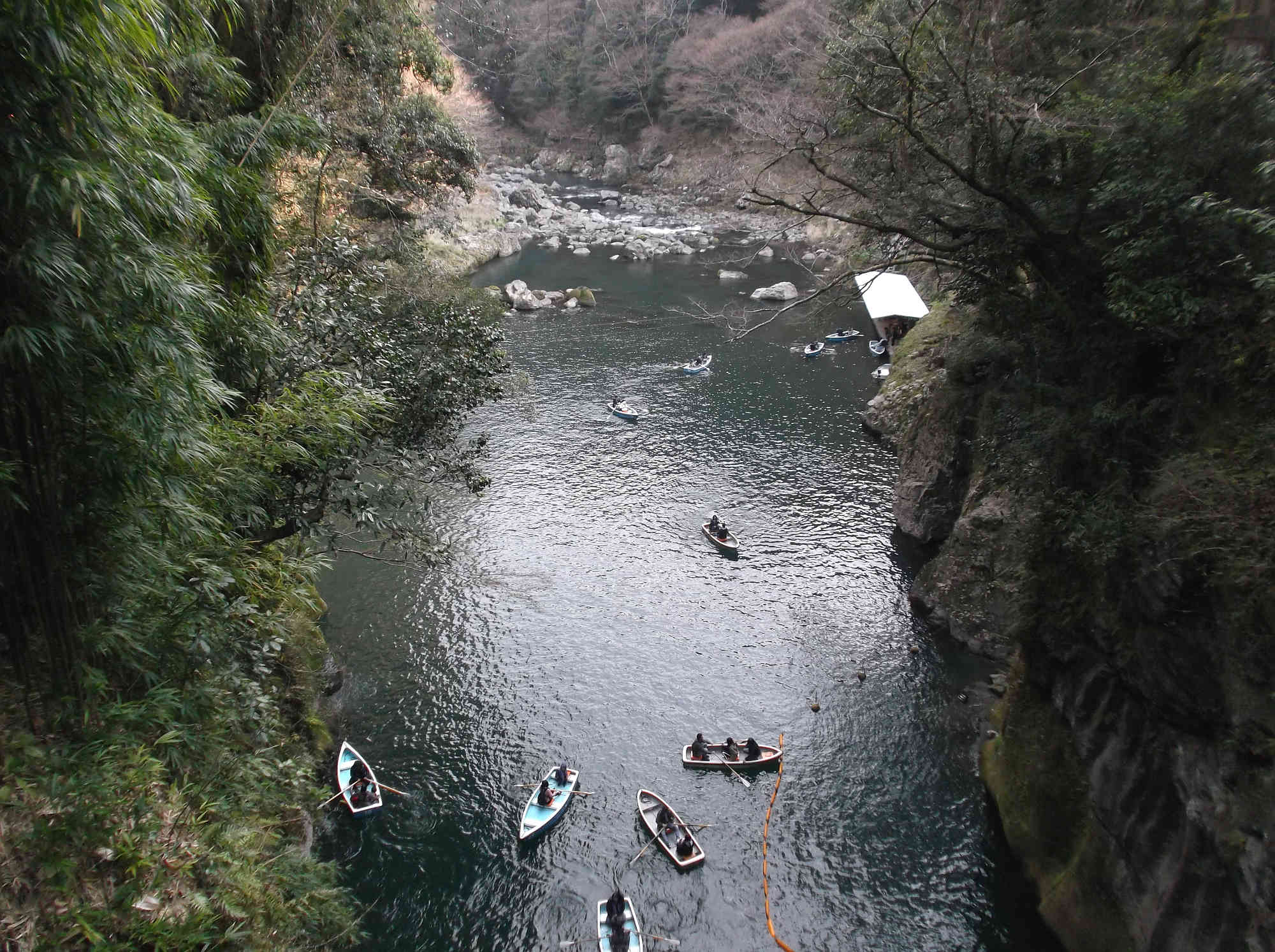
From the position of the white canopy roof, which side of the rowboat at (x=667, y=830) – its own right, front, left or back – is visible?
right

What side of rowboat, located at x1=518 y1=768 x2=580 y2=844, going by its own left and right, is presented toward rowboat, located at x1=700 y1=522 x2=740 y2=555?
back

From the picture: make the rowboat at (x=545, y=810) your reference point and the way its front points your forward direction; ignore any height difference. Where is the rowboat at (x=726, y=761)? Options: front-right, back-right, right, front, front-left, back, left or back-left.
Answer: back-left

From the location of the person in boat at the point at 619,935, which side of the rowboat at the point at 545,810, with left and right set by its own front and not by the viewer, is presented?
left

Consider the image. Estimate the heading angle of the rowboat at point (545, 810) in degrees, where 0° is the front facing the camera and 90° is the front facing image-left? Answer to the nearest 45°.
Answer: approximately 45°

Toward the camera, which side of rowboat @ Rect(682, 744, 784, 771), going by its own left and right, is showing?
right

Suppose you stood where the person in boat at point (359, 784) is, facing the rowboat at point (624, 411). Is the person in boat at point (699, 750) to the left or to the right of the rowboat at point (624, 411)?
right
